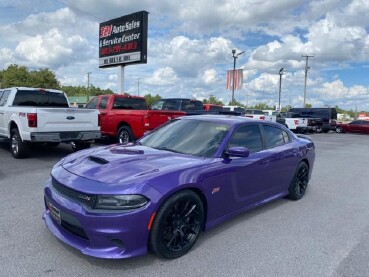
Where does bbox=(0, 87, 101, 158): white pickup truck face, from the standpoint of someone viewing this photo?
facing away from the viewer and to the left of the viewer

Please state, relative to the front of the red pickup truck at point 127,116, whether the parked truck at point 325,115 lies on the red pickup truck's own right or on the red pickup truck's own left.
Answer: on the red pickup truck's own right

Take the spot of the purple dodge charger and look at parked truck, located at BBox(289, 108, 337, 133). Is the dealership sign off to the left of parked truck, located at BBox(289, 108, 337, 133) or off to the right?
left

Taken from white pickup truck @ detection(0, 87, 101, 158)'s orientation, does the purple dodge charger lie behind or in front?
behind

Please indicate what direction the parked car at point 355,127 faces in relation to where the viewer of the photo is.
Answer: facing to the left of the viewer

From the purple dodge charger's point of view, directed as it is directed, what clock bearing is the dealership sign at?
The dealership sign is roughly at 4 o'clock from the purple dodge charger.

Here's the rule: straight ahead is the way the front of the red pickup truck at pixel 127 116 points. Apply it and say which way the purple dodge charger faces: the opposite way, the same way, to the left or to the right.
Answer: to the left
